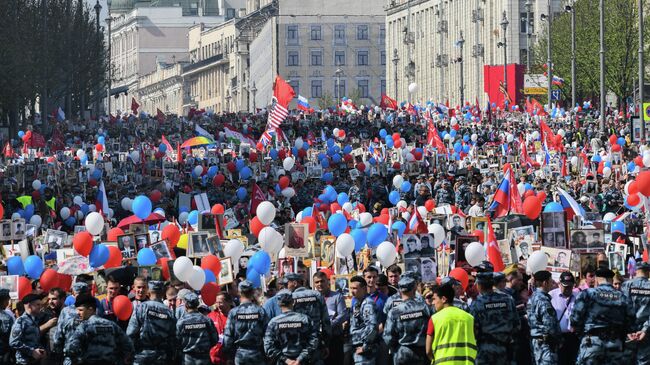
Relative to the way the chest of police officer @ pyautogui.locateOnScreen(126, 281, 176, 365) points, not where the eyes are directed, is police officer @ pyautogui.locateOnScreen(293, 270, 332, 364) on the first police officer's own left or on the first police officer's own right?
on the first police officer's own right

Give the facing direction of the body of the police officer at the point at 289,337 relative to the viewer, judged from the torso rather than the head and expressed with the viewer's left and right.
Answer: facing away from the viewer

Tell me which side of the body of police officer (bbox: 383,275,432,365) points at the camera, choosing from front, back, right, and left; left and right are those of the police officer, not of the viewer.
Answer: back

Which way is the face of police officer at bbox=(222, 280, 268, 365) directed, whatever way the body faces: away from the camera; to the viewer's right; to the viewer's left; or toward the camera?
away from the camera

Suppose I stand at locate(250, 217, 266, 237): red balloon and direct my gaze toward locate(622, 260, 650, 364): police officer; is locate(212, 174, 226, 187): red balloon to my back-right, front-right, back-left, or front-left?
back-left

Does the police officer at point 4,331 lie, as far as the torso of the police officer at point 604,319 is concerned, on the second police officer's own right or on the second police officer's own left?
on the second police officer's own left

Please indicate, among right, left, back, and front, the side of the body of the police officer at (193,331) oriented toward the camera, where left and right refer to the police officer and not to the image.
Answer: back

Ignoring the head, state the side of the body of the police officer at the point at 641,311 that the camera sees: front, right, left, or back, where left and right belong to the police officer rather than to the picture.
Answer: back

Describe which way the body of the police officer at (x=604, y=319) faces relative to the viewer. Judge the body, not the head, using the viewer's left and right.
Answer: facing away from the viewer

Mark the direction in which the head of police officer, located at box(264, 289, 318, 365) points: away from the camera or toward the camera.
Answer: away from the camera

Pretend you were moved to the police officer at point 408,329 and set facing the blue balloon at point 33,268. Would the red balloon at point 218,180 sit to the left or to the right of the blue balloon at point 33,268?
right

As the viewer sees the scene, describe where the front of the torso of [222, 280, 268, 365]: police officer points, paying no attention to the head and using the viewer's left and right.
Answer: facing away from the viewer

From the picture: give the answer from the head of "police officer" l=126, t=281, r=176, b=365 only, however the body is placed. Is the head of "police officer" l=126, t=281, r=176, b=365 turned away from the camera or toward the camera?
away from the camera

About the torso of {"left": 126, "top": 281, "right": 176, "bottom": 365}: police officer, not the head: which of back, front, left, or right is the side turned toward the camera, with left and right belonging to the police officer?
back
